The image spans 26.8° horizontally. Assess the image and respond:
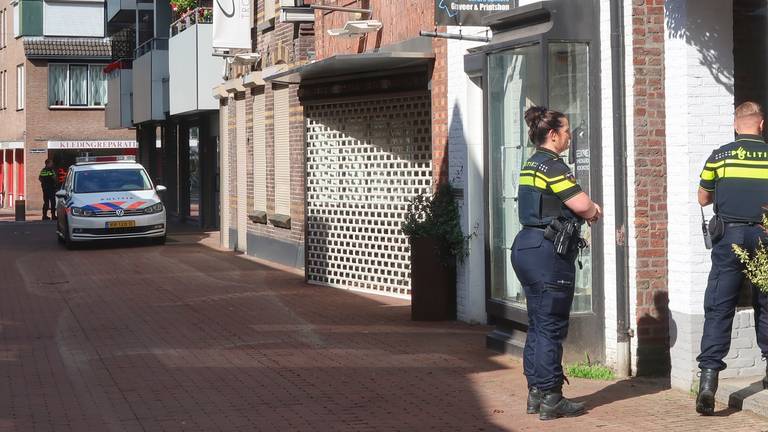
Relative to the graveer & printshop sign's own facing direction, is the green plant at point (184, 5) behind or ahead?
behind

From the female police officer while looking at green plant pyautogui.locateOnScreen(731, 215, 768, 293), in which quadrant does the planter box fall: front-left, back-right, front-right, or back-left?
back-left

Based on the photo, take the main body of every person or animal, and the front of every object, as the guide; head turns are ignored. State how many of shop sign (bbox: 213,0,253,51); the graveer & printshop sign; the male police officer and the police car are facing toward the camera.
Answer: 3

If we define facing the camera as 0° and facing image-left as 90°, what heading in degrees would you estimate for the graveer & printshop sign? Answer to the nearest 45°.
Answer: approximately 0°

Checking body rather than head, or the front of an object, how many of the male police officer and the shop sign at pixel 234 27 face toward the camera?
1

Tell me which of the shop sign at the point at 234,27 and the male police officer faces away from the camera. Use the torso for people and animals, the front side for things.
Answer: the male police officer

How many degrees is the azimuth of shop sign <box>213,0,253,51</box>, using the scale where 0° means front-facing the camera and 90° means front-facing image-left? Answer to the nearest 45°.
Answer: approximately 0°

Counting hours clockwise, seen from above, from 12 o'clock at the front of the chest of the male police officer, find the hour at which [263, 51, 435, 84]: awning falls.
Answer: The awning is roughly at 11 o'clock from the male police officer.

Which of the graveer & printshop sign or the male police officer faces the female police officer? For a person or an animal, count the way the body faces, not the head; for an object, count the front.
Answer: the graveer & printshop sign

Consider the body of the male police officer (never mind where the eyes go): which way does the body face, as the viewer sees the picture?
away from the camera

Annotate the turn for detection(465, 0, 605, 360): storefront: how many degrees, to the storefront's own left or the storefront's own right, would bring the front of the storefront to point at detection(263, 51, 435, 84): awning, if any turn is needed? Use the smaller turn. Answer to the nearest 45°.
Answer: approximately 135° to the storefront's own right

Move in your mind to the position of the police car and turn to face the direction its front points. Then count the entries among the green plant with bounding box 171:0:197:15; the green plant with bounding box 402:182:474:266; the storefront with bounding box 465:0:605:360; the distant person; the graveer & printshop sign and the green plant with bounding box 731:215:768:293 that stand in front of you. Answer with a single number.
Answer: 4
